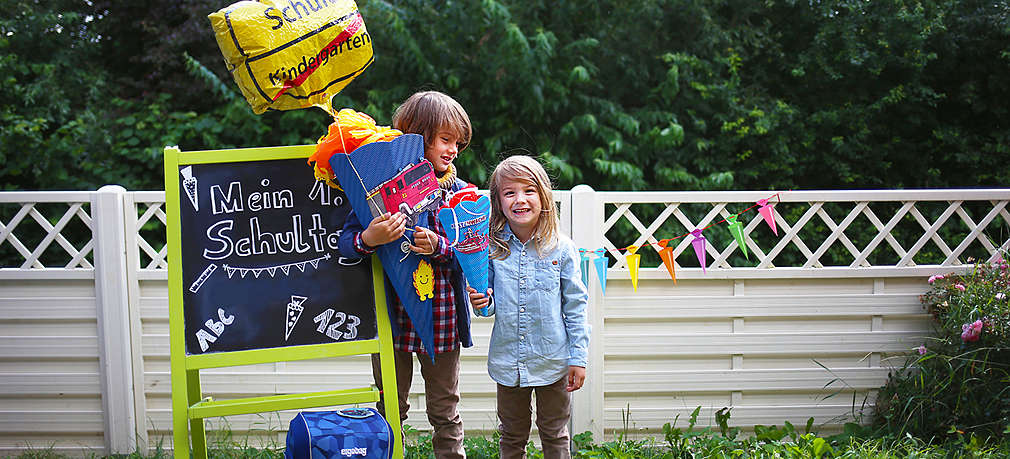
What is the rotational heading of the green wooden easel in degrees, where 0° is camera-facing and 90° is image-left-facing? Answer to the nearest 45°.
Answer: approximately 0°

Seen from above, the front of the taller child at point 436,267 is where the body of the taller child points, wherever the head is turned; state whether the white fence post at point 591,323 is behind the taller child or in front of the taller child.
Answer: behind

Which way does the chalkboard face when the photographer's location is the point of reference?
facing the viewer

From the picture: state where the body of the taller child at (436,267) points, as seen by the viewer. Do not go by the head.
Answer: toward the camera

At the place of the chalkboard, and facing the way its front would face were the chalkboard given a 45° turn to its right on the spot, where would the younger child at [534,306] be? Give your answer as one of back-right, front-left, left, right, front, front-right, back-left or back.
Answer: back-left

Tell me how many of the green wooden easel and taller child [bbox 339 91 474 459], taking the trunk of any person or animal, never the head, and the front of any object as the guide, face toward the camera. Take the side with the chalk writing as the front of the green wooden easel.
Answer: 2

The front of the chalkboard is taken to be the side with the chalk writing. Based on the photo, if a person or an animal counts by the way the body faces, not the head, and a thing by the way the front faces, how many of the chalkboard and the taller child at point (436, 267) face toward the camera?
2

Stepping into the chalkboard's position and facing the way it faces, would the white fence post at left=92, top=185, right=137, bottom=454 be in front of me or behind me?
behind

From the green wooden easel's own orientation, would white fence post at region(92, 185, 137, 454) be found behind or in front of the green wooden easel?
behind
